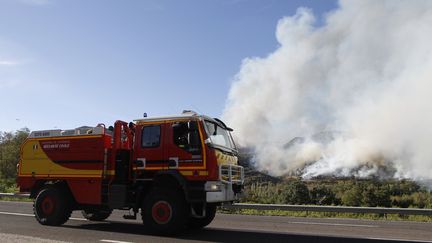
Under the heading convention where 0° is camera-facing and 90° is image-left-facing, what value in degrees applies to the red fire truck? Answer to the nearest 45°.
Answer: approximately 315°

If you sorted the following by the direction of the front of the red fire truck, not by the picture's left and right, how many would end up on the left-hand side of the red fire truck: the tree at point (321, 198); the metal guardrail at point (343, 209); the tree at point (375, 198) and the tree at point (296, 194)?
4

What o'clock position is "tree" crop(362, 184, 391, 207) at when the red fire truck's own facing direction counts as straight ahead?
The tree is roughly at 9 o'clock from the red fire truck.

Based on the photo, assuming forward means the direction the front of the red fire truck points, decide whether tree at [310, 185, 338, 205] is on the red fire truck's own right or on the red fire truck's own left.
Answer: on the red fire truck's own left

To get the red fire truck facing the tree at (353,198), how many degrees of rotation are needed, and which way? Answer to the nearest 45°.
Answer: approximately 90° to its left

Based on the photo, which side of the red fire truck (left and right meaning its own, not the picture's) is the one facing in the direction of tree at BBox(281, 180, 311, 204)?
left
